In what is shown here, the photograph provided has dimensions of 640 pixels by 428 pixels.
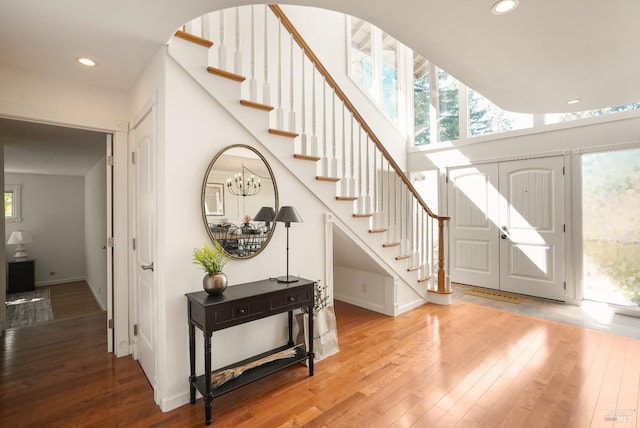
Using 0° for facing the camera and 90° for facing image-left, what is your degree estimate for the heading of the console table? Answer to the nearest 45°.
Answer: approximately 315°

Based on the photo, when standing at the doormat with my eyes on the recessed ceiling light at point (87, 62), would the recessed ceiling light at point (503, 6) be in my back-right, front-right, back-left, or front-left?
front-left

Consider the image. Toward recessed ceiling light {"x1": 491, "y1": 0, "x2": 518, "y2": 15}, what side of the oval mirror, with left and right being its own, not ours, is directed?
front

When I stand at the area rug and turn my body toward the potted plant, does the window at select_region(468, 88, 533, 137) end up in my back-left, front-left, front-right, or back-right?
front-left

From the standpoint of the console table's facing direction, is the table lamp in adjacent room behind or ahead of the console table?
behind

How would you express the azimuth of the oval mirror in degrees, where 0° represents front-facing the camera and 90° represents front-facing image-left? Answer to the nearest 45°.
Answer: approximately 315°

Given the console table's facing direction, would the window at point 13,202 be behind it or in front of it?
behind

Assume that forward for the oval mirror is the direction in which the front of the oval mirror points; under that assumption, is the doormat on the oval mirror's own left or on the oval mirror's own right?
on the oval mirror's own left

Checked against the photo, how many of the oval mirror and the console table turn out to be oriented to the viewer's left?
0

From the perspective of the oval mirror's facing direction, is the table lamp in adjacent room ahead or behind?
behind

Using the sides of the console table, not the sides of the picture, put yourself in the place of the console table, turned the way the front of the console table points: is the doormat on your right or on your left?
on your left
